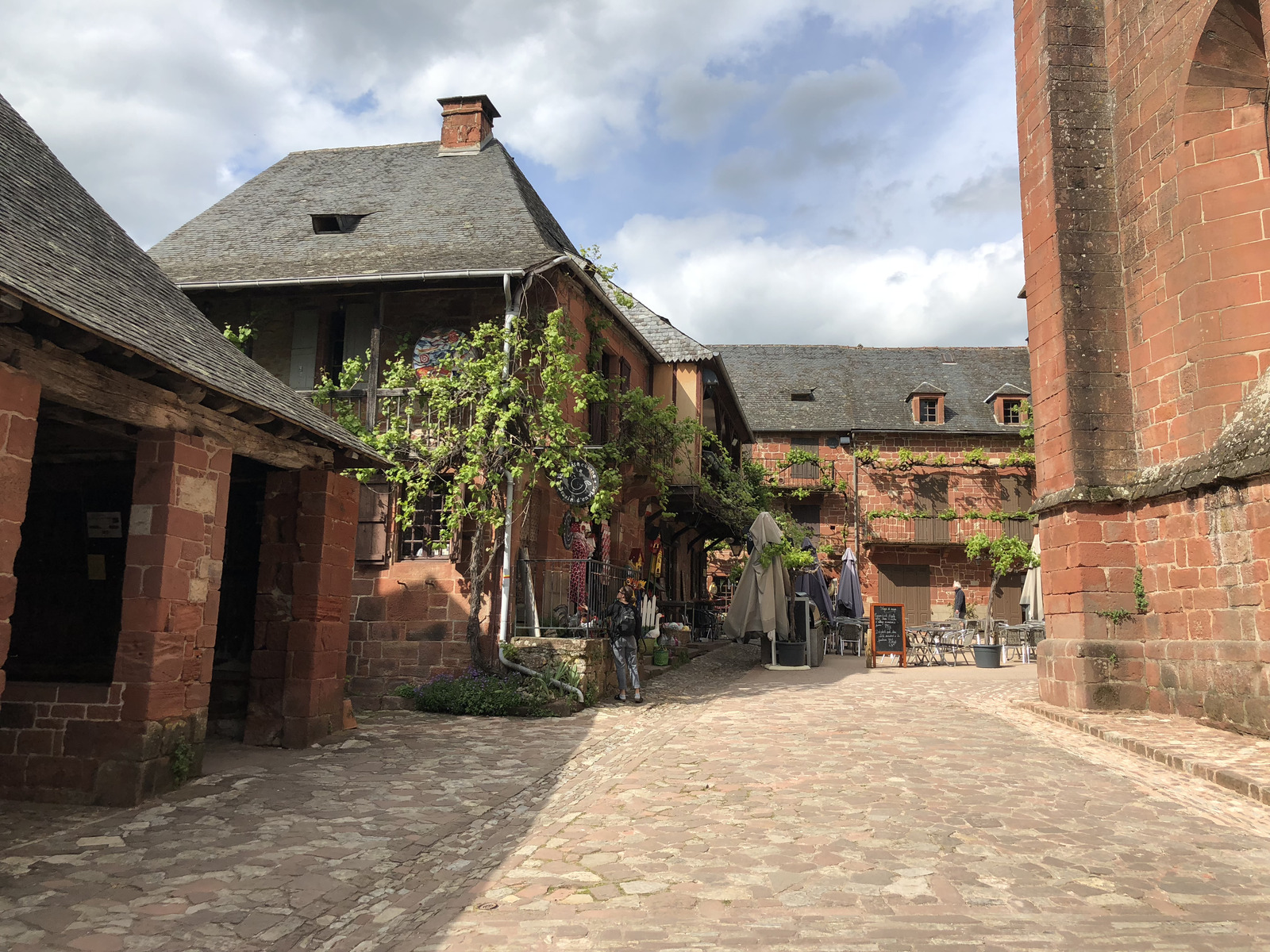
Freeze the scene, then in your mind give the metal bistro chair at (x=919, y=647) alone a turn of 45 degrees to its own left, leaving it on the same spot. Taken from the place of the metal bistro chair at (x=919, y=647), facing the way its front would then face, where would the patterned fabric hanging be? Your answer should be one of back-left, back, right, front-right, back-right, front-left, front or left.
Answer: back

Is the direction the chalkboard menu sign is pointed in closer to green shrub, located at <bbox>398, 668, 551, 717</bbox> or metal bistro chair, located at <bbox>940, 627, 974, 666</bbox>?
the green shrub

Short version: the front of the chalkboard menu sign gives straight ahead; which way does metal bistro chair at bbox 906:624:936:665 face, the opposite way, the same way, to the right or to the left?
to the left

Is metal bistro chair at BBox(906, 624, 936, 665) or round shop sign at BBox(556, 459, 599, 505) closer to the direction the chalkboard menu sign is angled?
the round shop sign

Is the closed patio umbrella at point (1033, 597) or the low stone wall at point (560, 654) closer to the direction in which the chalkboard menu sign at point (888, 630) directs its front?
the low stone wall

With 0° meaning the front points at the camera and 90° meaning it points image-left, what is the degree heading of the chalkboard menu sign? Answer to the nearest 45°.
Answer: approximately 0°

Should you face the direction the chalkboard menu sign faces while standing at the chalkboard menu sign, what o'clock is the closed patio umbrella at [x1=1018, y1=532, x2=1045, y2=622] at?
The closed patio umbrella is roughly at 7 o'clock from the chalkboard menu sign.

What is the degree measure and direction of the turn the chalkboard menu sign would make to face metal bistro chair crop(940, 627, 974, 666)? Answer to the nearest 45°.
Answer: approximately 135° to its left
